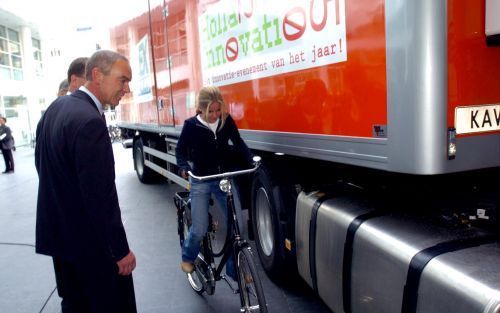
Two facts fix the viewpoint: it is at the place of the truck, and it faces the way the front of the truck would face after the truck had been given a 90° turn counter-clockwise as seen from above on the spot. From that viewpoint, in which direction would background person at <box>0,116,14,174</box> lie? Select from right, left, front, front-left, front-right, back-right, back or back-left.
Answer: left

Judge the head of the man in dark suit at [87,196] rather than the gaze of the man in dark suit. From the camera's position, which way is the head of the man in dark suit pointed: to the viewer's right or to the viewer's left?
to the viewer's right

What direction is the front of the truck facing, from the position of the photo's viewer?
facing the viewer and to the right of the viewer

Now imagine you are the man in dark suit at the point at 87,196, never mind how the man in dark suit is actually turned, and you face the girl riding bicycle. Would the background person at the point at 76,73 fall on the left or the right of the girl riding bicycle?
left

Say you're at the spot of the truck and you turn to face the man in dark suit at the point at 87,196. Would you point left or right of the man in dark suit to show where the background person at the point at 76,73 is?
right
